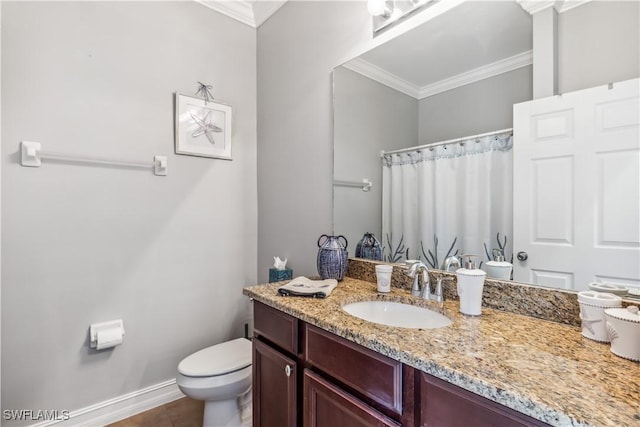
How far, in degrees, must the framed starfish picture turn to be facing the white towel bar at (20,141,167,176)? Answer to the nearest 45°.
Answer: approximately 135° to its right

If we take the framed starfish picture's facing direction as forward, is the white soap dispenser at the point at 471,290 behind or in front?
in front

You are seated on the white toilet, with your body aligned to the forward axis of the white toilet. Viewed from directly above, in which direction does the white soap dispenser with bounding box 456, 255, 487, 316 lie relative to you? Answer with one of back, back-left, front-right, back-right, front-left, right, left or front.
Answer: left

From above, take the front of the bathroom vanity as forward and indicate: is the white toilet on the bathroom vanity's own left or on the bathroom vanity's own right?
on the bathroom vanity's own right

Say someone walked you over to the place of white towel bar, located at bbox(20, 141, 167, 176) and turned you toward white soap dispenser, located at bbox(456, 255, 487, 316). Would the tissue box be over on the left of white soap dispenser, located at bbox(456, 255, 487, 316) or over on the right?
left

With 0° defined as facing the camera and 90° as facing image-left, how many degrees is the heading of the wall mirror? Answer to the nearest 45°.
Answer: approximately 45°

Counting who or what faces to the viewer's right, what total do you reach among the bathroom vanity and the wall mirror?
0

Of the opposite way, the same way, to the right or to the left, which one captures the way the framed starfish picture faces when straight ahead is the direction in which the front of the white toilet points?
to the left

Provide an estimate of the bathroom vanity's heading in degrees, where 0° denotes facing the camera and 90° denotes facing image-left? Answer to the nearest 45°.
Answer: approximately 45°

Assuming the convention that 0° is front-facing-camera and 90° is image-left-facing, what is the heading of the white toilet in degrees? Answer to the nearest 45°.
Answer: approximately 45°

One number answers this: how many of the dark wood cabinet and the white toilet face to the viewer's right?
0

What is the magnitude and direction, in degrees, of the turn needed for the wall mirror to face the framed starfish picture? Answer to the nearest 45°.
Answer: approximately 45° to its right

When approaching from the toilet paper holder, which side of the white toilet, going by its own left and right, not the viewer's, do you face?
right
